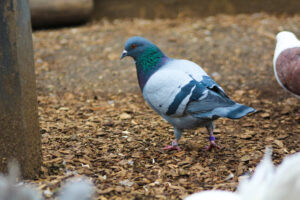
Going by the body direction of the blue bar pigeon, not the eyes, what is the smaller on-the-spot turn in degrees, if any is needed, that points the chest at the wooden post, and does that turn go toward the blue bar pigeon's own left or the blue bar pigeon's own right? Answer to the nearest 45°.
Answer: approximately 45° to the blue bar pigeon's own left

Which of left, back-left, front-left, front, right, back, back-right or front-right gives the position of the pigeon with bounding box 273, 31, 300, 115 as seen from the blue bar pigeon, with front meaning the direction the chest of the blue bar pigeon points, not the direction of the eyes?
back-right

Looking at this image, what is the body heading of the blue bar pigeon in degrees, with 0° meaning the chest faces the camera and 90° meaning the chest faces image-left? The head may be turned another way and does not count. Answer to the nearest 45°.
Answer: approximately 90°

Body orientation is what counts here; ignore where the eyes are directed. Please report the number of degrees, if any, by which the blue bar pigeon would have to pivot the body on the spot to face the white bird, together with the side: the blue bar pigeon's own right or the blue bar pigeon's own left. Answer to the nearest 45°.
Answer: approximately 90° to the blue bar pigeon's own left

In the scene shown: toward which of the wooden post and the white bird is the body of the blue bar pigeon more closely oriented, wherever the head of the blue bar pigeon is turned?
the wooden post

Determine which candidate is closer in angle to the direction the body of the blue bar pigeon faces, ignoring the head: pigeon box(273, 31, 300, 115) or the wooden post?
the wooden post
